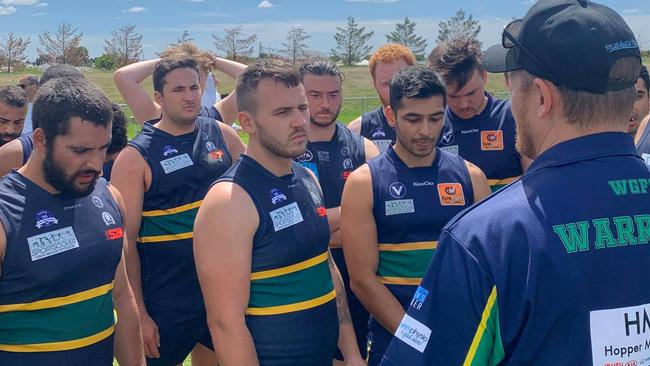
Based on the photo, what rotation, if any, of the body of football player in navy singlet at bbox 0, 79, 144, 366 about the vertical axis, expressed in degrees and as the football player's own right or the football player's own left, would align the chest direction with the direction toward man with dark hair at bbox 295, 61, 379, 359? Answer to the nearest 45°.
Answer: approximately 90° to the football player's own left

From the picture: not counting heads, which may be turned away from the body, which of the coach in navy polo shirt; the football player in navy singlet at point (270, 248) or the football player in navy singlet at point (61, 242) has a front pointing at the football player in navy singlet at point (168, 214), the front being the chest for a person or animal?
the coach in navy polo shirt

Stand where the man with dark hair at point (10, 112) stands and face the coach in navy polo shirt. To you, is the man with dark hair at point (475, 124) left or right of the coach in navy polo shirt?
left

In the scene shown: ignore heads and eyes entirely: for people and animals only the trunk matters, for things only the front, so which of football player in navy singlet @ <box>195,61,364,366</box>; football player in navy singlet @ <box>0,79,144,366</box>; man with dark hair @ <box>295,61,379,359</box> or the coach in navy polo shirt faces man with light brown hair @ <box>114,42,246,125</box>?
the coach in navy polo shirt

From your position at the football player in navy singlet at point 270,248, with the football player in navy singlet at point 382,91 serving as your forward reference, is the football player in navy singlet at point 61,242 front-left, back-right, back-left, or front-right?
back-left

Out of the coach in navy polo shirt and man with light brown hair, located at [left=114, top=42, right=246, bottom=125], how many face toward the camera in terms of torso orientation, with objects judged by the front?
1

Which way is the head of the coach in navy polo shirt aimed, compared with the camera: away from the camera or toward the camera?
away from the camera

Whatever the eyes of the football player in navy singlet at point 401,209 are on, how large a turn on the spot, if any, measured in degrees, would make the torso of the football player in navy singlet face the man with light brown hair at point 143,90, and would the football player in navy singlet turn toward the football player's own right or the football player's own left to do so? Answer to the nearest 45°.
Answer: approximately 135° to the football player's own right

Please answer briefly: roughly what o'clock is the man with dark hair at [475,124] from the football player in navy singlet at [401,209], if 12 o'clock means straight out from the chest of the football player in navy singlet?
The man with dark hair is roughly at 7 o'clock from the football player in navy singlet.

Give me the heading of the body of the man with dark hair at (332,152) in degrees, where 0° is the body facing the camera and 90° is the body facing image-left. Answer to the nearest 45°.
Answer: approximately 0°

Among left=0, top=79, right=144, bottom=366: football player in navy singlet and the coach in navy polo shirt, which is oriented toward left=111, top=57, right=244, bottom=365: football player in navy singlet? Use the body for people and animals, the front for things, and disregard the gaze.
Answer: the coach in navy polo shirt

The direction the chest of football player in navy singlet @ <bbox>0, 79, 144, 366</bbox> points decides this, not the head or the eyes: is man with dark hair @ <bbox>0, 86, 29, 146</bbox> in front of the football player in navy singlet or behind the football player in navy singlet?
behind
